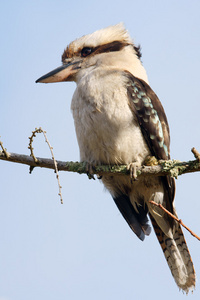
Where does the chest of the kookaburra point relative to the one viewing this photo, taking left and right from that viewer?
facing the viewer and to the left of the viewer
